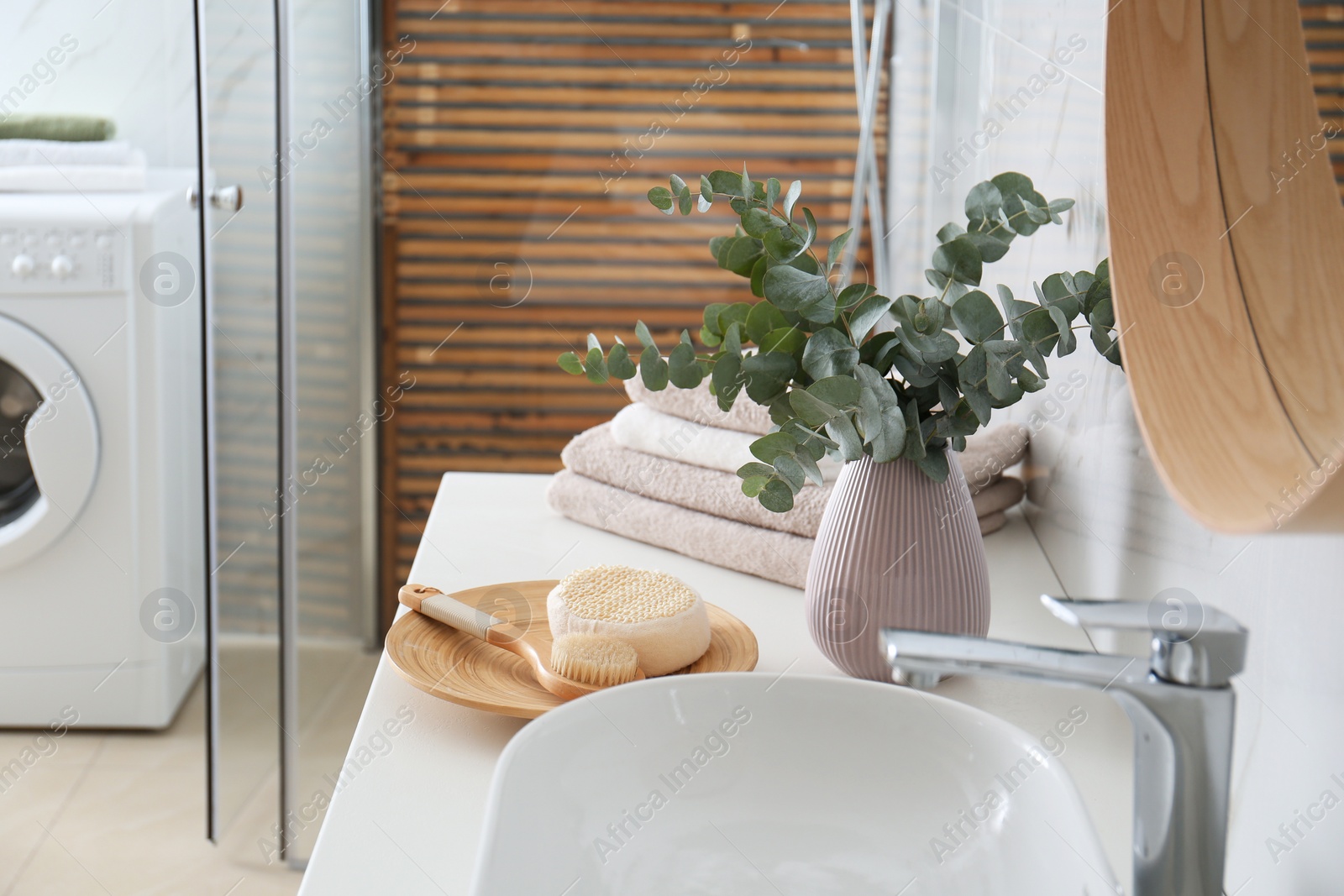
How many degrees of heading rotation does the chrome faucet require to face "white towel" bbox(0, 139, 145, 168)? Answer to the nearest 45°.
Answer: approximately 45° to its right

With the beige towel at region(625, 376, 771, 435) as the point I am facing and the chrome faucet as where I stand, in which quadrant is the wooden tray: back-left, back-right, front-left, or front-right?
front-left

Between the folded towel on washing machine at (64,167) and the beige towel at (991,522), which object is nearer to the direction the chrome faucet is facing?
the folded towel on washing machine

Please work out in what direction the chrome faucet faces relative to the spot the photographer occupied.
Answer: facing to the left of the viewer

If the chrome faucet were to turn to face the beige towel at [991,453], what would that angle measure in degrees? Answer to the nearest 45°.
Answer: approximately 90° to its right

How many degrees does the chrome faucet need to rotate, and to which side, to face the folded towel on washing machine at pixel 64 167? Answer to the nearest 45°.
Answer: approximately 45° to its right

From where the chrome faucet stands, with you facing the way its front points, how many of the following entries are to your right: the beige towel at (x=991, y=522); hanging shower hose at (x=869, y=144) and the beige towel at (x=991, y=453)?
3
